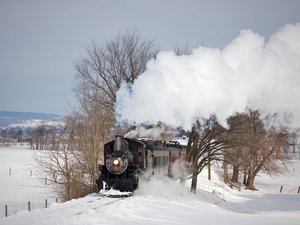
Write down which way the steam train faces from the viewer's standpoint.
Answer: facing the viewer and to the left of the viewer

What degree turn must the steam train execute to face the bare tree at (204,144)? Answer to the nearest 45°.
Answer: approximately 180°

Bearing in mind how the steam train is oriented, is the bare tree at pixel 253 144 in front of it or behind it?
behind
